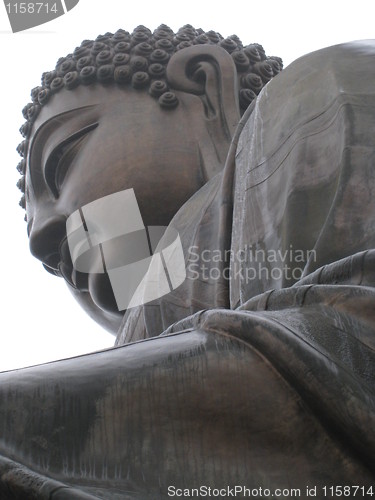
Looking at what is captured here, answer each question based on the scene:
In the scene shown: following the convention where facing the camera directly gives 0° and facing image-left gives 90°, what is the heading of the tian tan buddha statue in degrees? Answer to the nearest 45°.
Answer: approximately 90°

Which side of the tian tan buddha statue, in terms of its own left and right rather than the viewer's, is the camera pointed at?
left
